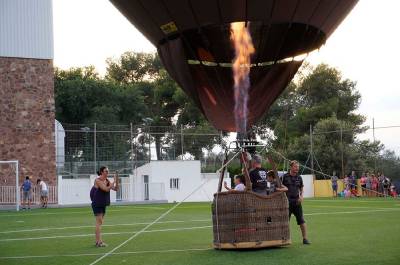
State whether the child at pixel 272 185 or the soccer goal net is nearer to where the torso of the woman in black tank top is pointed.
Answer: the child

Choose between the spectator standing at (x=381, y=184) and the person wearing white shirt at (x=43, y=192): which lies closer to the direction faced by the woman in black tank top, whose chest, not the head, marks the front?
the spectator standing

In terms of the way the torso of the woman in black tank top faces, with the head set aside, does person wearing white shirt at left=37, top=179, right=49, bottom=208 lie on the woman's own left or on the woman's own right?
on the woman's own left

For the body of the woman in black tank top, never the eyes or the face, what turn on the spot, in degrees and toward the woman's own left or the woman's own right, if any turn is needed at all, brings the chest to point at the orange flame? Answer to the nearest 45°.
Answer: approximately 45° to the woman's own right

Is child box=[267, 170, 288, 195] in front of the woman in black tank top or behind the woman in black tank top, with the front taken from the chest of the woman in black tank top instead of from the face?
in front

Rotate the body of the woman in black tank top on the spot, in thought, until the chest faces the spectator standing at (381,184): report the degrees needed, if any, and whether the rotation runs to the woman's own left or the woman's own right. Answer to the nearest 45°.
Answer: approximately 45° to the woman's own left

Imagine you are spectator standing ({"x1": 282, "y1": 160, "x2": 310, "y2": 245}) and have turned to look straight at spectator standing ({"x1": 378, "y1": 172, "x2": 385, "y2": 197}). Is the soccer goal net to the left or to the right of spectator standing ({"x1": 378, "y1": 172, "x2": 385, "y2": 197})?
left

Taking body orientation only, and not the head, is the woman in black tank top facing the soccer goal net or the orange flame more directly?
the orange flame

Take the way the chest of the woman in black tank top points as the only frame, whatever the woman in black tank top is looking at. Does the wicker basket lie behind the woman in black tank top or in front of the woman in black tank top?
in front

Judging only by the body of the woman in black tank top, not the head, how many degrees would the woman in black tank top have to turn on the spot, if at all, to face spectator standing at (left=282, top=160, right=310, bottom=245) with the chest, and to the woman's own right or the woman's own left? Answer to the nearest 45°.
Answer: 0° — they already face them

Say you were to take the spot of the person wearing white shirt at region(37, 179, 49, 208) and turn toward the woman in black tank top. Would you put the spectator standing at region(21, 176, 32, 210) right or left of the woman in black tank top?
right

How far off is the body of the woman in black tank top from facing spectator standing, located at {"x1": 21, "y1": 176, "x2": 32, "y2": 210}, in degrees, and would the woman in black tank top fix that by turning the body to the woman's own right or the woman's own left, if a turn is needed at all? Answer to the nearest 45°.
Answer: approximately 90° to the woman's own left

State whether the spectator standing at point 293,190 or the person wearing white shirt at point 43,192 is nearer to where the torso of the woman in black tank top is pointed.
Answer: the spectator standing

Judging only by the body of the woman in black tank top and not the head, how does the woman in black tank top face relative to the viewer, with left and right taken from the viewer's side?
facing to the right of the viewer
